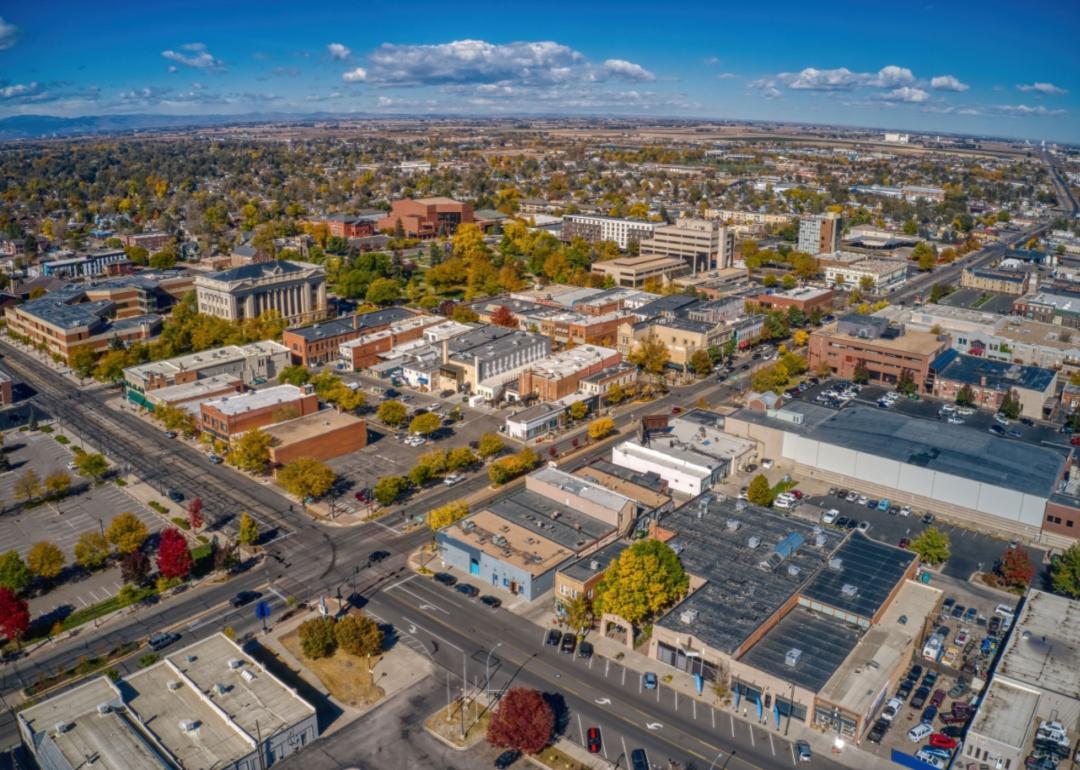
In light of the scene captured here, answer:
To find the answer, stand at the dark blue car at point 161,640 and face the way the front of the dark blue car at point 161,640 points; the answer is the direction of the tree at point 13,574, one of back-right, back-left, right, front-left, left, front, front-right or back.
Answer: left

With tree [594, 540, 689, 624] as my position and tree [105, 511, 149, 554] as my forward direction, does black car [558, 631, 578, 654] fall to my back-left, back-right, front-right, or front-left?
front-left

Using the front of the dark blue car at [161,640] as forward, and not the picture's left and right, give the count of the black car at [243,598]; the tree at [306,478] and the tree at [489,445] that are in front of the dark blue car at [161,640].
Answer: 3

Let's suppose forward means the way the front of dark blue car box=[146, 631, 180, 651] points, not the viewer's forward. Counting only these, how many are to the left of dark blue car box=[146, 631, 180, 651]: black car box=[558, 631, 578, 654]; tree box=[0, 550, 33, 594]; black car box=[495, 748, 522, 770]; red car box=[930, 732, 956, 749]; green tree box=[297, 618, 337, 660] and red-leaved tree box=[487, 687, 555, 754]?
1

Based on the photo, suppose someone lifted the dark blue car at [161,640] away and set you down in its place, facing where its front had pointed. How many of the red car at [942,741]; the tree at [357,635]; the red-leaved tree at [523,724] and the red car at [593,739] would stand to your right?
4

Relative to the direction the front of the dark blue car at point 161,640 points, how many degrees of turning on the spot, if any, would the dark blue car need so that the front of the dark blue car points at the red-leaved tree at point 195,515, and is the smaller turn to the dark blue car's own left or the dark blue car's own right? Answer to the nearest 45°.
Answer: approximately 45° to the dark blue car's own left

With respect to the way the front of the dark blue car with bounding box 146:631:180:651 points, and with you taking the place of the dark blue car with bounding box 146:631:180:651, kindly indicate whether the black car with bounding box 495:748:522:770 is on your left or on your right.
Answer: on your right

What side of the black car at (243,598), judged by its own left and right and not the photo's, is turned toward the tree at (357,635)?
right

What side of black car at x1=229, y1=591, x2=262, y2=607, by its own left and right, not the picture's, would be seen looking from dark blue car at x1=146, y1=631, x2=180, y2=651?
back

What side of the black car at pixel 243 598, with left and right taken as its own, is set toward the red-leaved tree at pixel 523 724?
right
